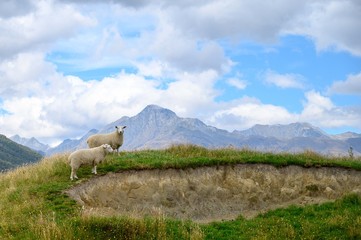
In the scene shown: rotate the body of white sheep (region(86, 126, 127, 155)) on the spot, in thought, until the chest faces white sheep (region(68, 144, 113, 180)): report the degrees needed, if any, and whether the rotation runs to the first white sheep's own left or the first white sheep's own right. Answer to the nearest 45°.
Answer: approximately 90° to the first white sheep's own right

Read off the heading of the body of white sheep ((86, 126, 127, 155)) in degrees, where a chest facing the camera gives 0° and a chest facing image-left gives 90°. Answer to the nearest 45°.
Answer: approximately 270°
